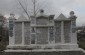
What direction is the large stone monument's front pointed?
toward the camera
